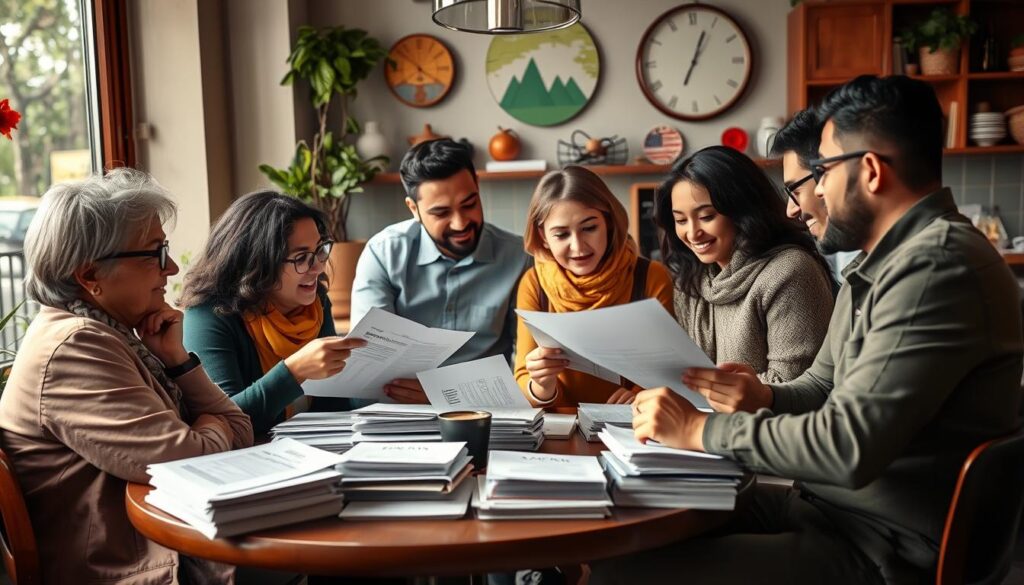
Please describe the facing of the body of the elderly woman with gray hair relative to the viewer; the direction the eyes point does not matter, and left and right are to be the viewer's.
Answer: facing to the right of the viewer

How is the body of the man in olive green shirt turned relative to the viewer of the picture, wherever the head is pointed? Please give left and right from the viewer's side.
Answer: facing to the left of the viewer

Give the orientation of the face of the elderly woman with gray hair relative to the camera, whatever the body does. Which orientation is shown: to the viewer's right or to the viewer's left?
to the viewer's right

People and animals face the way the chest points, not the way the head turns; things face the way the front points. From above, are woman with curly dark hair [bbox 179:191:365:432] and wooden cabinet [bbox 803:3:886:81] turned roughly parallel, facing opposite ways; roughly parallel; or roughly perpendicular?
roughly perpendicular

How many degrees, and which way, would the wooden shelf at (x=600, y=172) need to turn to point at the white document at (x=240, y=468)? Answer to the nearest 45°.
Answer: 0° — it already faces it

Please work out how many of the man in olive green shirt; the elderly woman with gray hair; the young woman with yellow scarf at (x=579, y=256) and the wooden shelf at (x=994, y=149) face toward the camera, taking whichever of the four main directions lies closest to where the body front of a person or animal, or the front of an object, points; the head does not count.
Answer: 2
